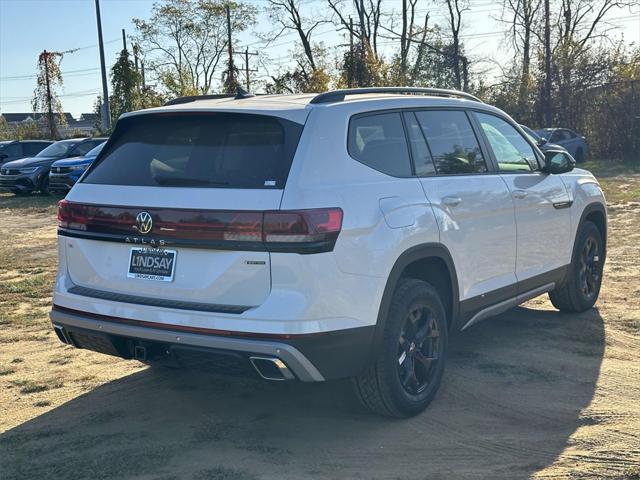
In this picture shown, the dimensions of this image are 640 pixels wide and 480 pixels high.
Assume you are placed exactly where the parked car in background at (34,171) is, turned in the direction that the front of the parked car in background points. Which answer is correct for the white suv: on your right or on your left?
on your left

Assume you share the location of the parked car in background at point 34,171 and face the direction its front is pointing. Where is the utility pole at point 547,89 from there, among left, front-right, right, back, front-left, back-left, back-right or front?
back-left

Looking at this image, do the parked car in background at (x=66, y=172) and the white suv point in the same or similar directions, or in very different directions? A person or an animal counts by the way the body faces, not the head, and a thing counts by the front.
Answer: very different directions

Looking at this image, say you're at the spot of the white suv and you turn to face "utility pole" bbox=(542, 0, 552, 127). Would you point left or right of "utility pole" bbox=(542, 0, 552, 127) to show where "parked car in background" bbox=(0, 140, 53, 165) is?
left

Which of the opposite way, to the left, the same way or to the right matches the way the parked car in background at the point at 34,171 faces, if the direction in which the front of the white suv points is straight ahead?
the opposite way

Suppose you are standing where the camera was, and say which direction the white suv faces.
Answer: facing away from the viewer and to the right of the viewer

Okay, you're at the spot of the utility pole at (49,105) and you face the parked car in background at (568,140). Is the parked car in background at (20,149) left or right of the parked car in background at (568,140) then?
right

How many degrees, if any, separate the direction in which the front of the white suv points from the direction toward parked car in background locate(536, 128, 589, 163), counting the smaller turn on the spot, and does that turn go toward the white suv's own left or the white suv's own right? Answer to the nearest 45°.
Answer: approximately 45° to the white suv's own left
